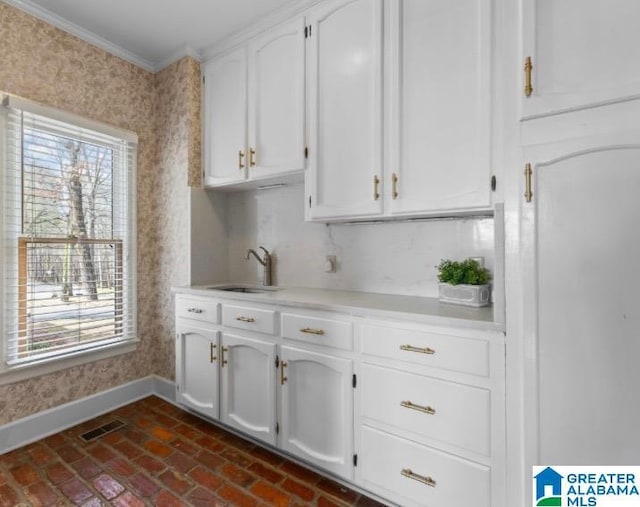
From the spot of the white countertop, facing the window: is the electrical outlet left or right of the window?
right

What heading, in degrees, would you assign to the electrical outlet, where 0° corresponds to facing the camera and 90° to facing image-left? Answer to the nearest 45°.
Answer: approximately 45°

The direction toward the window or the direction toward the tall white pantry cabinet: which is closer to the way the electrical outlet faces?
the window

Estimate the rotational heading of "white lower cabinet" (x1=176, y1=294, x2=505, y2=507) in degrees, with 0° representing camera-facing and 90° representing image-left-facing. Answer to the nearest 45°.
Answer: approximately 45°

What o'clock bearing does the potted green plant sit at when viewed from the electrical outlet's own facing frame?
The potted green plant is roughly at 9 o'clock from the electrical outlet.

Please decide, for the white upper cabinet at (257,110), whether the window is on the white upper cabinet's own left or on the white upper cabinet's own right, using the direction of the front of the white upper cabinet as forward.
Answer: on the white upper cabinet's own right

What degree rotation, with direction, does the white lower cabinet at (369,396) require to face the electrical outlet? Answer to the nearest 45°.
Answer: approximately 135° to its right

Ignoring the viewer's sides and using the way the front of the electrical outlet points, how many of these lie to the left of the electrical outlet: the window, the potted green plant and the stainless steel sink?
1

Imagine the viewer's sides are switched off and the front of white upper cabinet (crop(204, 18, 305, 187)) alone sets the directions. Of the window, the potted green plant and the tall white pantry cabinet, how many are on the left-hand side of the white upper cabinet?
2

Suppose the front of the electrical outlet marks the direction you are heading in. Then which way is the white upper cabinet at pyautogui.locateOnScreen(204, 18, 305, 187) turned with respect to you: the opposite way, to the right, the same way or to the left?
the same way

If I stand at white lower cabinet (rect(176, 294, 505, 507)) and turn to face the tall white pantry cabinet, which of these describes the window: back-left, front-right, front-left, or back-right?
back-right

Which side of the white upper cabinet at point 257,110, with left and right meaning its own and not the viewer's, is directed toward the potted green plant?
left

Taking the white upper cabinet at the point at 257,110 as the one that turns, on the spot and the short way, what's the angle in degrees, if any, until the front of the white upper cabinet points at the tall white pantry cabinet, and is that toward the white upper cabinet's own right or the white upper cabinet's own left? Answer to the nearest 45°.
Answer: approximately 90° to the white upper cabinet's own left

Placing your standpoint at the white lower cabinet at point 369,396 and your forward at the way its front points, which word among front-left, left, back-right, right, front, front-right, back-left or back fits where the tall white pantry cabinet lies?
left

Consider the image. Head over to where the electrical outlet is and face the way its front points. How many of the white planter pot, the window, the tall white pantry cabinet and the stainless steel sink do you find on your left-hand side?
2

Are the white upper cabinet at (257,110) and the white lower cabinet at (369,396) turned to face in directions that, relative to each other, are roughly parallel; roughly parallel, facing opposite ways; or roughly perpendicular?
roughly parallel

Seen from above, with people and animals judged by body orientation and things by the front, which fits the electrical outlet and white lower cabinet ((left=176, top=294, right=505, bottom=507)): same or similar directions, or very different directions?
same or similar directions

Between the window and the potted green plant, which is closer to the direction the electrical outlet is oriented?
the window
